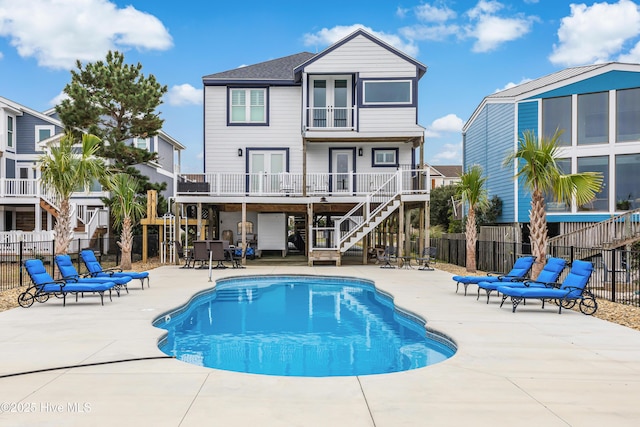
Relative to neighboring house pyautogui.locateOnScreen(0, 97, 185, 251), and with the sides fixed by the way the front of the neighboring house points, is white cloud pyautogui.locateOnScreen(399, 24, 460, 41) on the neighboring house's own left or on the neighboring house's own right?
on the neighboring house's own left

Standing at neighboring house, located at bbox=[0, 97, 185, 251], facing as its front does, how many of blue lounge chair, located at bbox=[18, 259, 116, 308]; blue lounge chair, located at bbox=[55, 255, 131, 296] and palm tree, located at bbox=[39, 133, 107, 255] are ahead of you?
3

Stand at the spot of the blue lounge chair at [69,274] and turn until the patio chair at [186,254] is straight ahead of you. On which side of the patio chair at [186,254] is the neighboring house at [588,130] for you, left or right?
right

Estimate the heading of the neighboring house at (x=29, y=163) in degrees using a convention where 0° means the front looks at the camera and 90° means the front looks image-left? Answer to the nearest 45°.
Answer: approximately 0°
